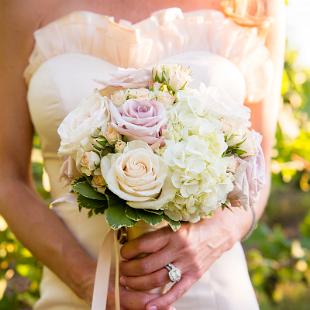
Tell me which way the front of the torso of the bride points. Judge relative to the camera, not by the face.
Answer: toward the camera
